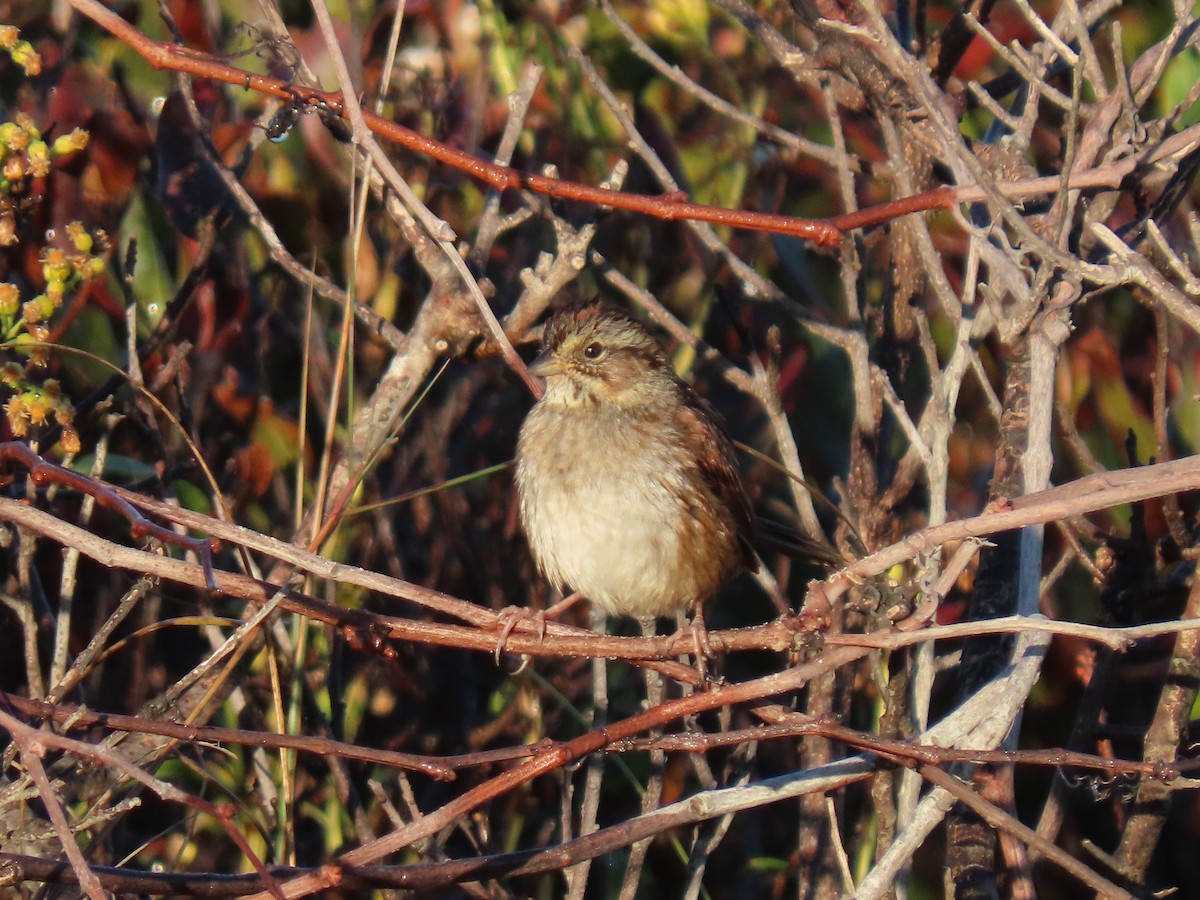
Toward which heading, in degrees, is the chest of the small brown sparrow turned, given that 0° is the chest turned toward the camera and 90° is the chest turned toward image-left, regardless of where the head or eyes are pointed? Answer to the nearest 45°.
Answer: approximately 45°
